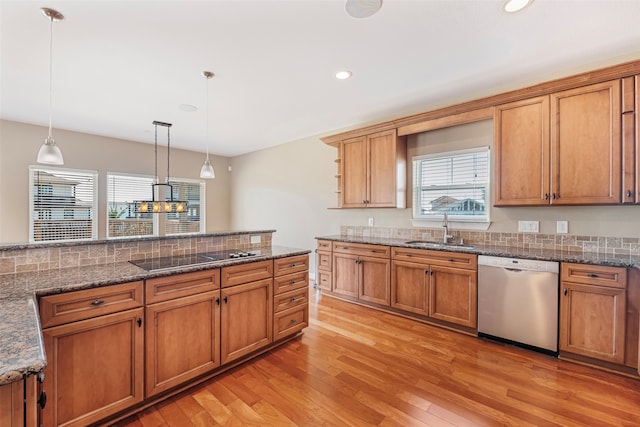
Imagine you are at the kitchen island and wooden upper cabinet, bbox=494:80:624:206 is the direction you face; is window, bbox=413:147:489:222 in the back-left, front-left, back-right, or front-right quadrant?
front-left

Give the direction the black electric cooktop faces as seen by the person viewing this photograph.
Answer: facing the viewer and to the right of the viewer

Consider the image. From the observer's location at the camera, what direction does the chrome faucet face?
facing the viewer

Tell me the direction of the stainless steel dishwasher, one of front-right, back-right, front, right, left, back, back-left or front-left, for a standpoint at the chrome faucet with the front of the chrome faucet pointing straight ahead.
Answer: front-left

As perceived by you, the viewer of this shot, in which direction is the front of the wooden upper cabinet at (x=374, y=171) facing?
facing the viewer and to the left of the viewer

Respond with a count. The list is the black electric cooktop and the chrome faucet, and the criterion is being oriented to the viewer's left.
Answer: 0

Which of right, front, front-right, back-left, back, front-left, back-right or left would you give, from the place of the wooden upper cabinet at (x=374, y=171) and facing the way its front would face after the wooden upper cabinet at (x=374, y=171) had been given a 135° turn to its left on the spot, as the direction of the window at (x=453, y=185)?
front

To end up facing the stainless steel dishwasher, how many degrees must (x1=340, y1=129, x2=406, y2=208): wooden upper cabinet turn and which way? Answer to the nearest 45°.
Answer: approximately 90° to its left

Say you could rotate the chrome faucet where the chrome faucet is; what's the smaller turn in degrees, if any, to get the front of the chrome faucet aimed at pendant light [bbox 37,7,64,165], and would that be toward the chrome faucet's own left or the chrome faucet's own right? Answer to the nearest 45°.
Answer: approximately 45° to the chrome faucet's own right
